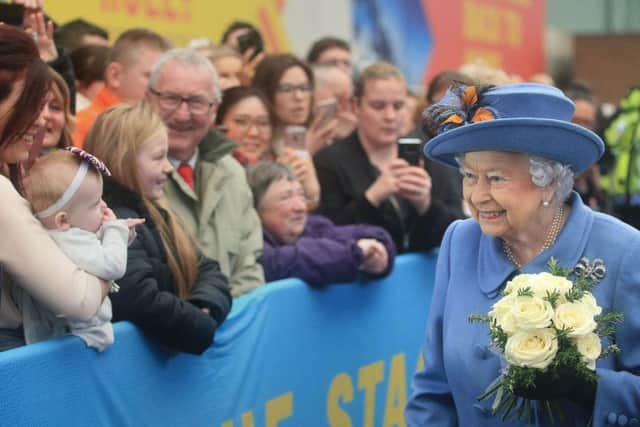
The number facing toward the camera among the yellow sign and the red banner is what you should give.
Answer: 2

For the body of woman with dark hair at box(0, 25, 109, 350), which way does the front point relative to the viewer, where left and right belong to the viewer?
facing to the right of the viewer

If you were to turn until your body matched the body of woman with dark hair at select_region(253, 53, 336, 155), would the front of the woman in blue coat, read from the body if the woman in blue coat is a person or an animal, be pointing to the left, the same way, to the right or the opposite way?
to the right

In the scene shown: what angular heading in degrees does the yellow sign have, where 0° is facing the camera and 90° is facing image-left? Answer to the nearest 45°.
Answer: approximately 0°

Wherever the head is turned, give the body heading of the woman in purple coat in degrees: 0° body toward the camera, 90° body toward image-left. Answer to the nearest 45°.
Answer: approximately 315°

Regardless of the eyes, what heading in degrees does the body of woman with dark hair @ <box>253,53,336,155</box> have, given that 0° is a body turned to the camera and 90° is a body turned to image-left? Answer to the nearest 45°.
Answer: approximately 315°

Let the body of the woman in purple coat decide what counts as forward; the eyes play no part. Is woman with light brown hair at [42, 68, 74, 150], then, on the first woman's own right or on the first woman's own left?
on the first woman's own right

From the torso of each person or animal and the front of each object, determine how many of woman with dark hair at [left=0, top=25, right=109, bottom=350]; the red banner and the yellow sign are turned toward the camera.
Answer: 2

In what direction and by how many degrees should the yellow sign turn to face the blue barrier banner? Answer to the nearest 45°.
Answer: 0° — it already faces it

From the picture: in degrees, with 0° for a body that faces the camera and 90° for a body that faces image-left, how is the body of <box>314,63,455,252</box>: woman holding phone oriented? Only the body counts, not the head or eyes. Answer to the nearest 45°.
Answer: approximately 315°

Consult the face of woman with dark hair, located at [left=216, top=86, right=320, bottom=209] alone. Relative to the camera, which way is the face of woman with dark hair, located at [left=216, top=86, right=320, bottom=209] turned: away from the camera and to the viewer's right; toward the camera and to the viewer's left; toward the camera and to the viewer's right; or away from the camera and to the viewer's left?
toward the camera and to the viewer's right

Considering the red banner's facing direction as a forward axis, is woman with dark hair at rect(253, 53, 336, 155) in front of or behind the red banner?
in front

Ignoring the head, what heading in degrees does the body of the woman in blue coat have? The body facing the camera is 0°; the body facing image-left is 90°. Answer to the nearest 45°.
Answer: approximately 45°
